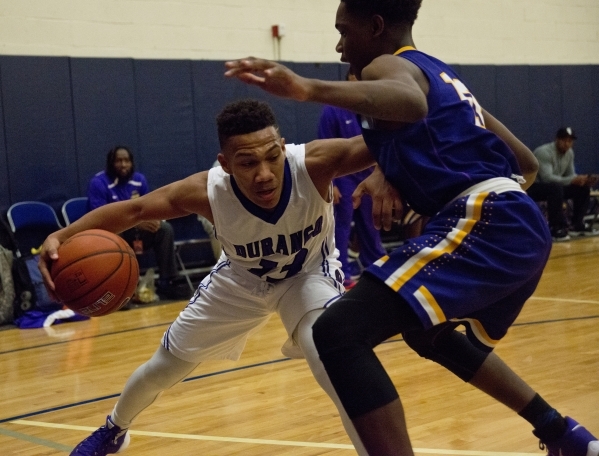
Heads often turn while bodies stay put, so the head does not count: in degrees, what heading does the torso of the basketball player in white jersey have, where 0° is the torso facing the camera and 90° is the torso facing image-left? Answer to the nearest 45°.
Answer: approximately 0°

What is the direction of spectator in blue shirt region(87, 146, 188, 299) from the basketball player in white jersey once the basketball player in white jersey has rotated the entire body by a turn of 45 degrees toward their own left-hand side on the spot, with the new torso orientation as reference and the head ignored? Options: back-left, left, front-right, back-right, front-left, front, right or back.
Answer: back-left

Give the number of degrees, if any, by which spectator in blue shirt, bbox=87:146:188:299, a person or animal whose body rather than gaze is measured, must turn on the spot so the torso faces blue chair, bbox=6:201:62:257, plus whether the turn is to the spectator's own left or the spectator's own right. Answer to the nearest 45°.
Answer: approximately 135° to the spectator's own right

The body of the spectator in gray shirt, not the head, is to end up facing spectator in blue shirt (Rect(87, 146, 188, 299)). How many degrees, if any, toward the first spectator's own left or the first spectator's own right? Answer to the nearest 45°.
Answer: approximately 90° to the first spectator's own right

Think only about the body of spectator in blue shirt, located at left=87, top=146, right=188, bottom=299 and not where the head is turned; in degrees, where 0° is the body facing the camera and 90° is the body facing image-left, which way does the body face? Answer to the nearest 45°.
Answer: approximately 315°

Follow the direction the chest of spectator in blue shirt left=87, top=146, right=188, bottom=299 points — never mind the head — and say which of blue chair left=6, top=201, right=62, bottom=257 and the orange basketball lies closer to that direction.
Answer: the orange basketball

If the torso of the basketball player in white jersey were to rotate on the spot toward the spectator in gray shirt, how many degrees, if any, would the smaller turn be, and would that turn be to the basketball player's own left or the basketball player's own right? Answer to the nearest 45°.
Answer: approximately 135° to the basketball player's own left

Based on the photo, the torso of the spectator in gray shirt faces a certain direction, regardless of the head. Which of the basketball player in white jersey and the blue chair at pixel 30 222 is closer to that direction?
the basketball player in white jersey
